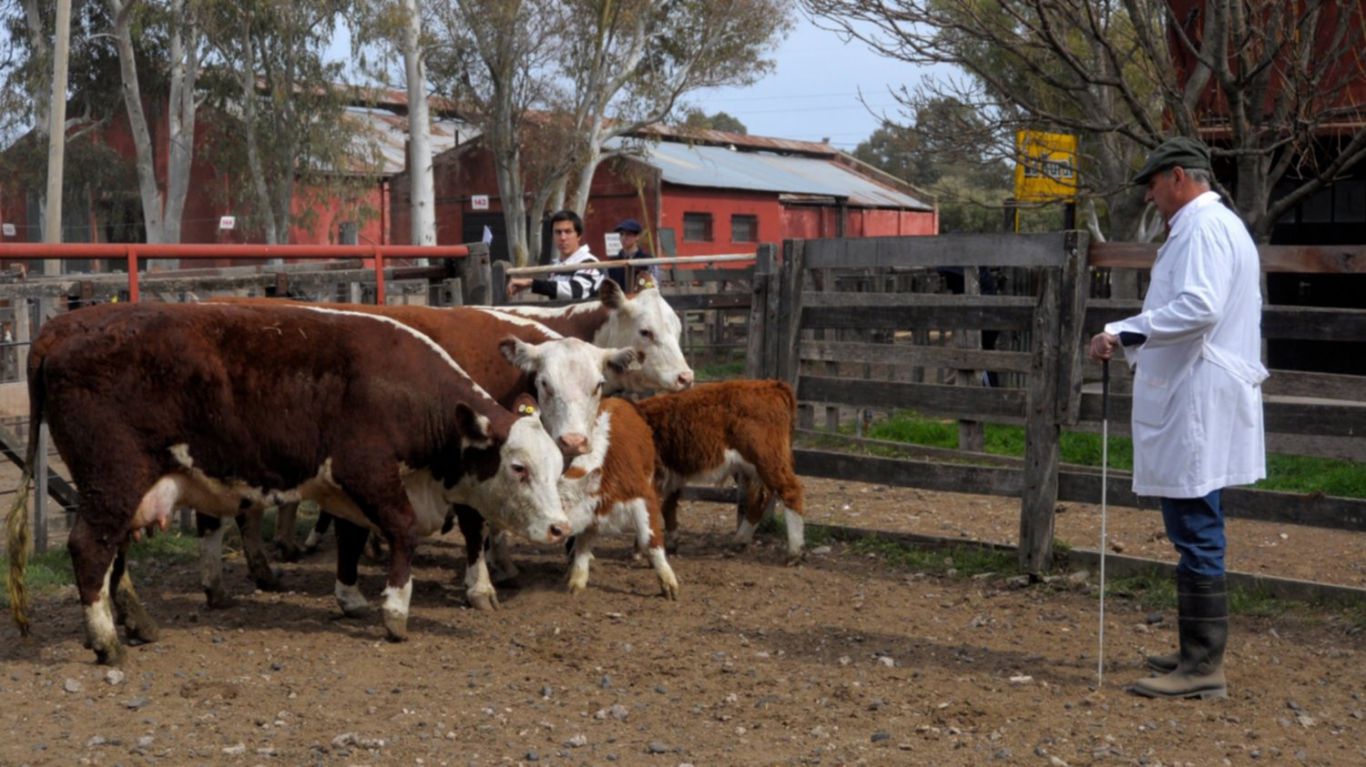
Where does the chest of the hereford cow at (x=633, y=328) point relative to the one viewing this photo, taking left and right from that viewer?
facing to the right of the viewer

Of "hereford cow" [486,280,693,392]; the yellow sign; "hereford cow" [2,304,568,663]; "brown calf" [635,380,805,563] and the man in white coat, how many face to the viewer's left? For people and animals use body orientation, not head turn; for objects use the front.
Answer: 2

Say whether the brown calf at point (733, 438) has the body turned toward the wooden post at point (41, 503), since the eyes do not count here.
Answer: yes

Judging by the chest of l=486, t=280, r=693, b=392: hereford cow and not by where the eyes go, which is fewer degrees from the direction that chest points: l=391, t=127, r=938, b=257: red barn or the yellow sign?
the yellow sign

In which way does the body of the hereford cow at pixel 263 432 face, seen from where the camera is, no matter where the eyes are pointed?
to the viewer's right

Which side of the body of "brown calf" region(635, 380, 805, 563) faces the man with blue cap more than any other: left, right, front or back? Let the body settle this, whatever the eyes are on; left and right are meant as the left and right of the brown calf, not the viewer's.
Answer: right

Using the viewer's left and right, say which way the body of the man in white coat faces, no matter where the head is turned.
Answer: facing to the left of the viewer

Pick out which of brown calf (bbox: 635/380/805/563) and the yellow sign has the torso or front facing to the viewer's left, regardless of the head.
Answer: the brown calf

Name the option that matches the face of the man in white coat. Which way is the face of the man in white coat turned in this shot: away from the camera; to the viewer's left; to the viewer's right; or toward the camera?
to the viewer's left

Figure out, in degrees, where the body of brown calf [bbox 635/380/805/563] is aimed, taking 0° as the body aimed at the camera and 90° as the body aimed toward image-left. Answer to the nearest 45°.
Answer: approximately 90°

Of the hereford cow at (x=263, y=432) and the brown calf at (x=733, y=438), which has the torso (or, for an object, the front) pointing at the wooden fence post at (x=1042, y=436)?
the hereford cow
